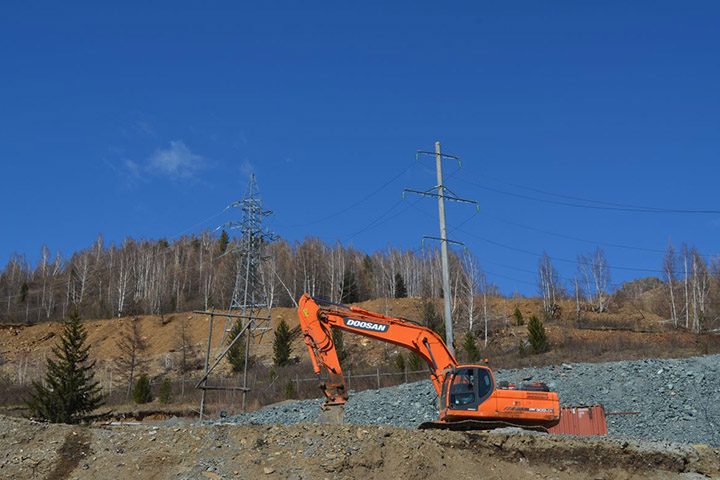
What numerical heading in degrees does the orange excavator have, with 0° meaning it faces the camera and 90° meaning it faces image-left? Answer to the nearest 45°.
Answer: approximately 90°

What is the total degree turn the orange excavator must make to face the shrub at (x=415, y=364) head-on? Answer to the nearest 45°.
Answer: approximately 90° to its right

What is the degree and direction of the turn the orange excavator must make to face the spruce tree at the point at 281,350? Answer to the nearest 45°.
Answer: approximately 90° to its right

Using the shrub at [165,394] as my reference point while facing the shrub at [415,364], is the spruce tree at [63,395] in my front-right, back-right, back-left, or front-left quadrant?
back-right

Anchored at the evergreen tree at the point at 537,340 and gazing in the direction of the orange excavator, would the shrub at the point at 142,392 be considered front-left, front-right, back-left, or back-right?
front-right

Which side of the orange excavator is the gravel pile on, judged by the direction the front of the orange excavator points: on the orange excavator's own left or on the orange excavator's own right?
on the orange excavator's own right

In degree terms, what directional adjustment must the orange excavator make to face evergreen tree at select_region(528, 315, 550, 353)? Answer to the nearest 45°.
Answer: approximately 90° to its right

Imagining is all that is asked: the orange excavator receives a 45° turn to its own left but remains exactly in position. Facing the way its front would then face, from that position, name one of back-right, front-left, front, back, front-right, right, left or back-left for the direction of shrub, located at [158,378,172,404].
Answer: right

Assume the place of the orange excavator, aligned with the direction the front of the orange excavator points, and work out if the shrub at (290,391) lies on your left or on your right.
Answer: on your right
